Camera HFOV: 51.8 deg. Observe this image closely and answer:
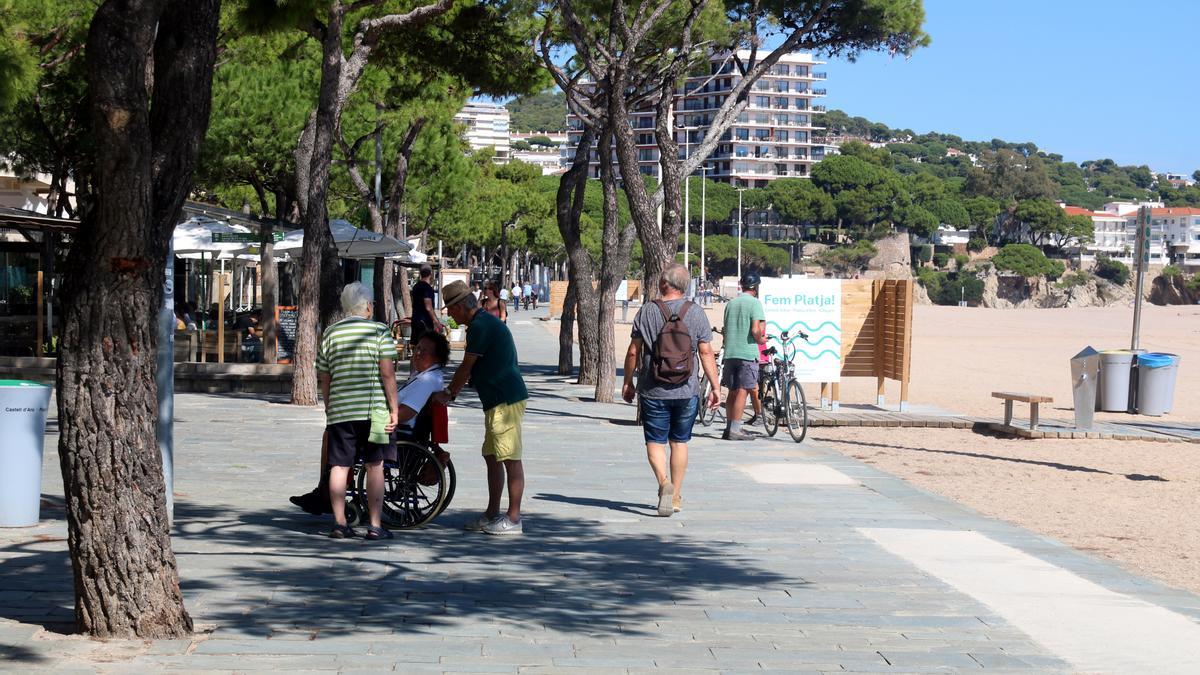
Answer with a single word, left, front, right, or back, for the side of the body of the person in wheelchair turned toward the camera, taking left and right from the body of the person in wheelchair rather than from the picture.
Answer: left

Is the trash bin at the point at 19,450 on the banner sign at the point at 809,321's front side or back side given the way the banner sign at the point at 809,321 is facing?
on the front side

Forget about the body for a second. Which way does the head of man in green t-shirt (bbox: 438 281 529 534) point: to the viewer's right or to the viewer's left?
to the viewer's left

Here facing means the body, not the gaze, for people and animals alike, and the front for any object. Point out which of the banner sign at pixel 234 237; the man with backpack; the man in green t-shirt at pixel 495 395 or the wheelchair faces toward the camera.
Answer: the banner sign

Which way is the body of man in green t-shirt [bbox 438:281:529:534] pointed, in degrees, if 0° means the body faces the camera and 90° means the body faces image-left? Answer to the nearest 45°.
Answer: approximately 90°

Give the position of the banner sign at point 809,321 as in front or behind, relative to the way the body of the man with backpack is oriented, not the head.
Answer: in front

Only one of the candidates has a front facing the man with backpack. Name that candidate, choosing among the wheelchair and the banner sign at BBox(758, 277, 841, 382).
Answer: the banner sign

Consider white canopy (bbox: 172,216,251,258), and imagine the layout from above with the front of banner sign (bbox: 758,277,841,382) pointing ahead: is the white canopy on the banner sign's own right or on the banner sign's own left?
on the banner sign's own right

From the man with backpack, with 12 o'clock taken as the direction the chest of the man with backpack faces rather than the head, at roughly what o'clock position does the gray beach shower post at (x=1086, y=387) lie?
The gray beach shower post is roughly at 1 o'clock from the man with backpack.

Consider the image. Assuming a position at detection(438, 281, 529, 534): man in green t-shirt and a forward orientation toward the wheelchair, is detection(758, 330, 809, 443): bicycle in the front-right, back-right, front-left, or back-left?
back-right

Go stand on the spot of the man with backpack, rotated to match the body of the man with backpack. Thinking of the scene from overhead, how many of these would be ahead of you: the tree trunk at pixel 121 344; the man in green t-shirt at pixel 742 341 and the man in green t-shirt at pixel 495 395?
1
